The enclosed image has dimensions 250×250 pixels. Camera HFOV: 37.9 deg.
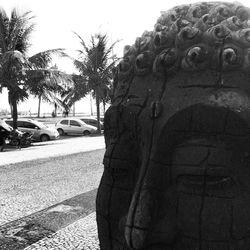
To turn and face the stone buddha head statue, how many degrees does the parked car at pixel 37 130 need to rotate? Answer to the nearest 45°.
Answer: approximately 90° to its right

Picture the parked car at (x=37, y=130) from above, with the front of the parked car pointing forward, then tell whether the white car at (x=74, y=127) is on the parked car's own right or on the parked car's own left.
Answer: on the parked car's own left
